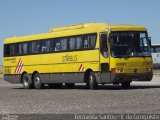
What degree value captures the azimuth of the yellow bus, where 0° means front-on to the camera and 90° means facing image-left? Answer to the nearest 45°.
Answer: approximately 315°
